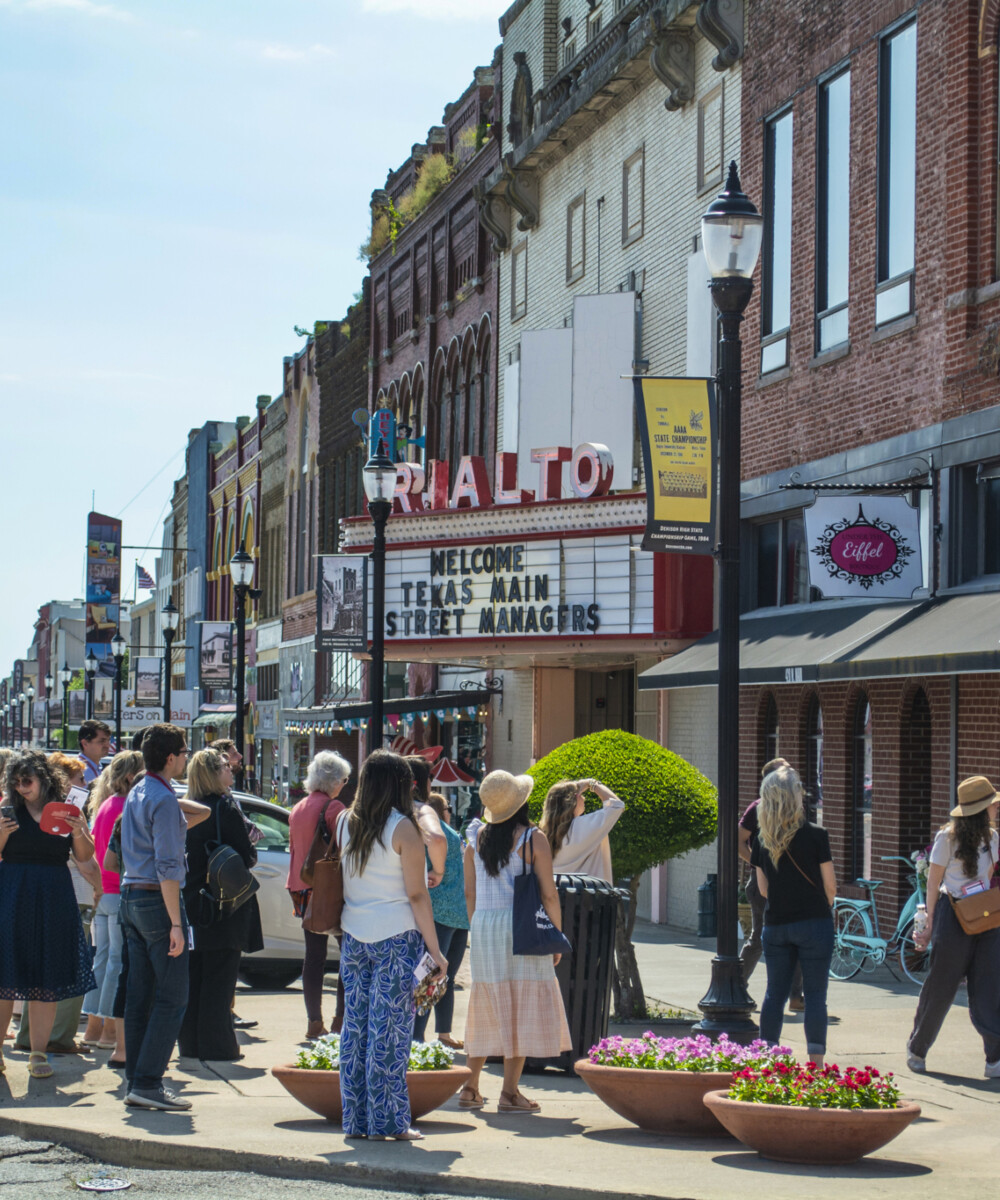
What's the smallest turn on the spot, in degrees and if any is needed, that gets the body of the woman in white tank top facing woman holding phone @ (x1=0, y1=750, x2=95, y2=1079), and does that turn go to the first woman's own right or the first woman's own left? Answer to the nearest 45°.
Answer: approximately 90° to the first woman's own left

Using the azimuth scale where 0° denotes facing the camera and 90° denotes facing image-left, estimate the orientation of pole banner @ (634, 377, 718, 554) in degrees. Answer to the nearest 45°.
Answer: approximately 0°

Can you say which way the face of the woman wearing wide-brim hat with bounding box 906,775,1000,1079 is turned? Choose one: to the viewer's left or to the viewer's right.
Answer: to the viewer's right

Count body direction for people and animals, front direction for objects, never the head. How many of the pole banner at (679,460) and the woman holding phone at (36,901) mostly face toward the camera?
2

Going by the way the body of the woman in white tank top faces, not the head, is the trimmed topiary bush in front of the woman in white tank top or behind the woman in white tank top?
in front

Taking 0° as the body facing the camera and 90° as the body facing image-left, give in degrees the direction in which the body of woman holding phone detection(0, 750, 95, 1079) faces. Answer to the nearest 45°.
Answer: approximately 0°

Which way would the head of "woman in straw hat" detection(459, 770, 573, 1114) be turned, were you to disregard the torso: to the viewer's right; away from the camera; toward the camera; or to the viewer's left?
away from the camera

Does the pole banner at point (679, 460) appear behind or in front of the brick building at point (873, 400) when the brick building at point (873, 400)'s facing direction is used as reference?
in front

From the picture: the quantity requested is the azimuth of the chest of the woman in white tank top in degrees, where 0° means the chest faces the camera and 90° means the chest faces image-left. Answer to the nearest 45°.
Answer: approximately 225°

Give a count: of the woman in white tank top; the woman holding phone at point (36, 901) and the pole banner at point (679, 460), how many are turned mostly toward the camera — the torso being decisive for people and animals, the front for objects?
2

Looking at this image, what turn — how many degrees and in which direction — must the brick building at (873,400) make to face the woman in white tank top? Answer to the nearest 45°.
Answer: approximately 45° to its left
